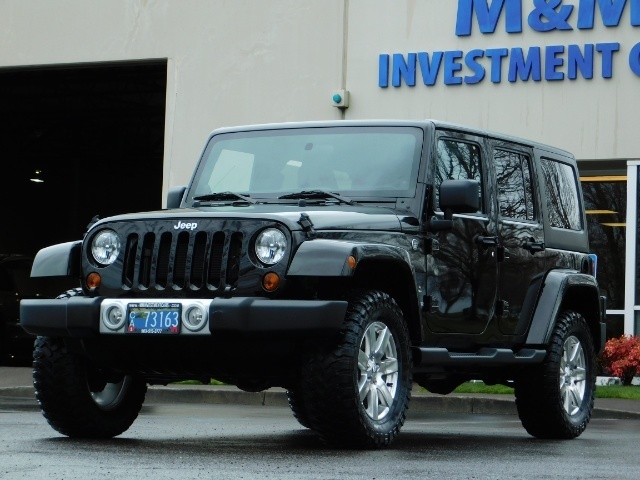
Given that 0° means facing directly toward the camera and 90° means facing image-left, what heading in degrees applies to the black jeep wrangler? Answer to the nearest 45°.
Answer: approximately 45°
